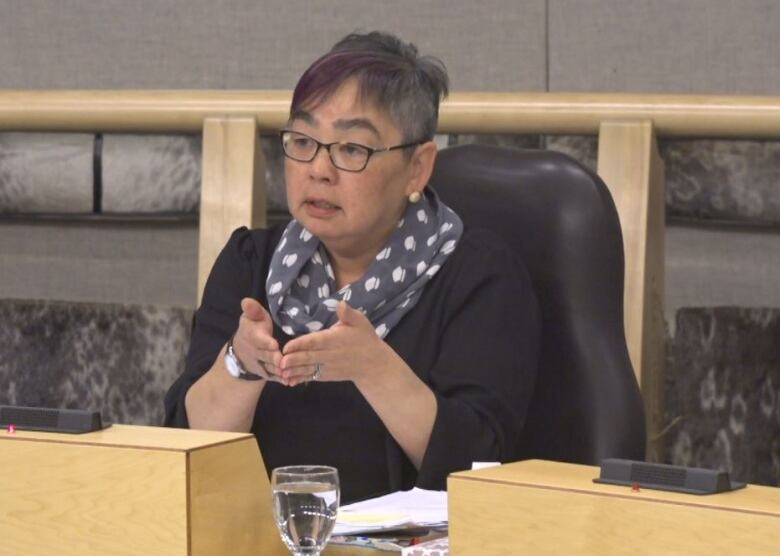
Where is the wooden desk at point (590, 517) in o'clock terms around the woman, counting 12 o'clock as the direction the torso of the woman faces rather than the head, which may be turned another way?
The wooden desk is roughly at 10 o'clock from the woman.

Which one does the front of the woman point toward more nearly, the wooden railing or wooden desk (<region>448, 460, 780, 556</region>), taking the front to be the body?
the wooden desk

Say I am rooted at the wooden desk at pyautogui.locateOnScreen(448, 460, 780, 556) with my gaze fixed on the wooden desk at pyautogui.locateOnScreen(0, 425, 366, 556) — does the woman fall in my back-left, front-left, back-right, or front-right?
front-right

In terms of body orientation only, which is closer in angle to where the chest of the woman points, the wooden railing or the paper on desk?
the paper on desk

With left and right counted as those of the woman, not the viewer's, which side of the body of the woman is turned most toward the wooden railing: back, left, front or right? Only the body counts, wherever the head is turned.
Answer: back

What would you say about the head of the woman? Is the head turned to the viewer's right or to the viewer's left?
to the viewer's left

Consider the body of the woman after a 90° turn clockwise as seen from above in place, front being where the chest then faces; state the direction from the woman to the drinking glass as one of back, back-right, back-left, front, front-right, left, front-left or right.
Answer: back-left

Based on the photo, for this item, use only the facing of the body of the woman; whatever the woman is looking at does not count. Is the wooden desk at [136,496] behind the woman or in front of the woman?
in front

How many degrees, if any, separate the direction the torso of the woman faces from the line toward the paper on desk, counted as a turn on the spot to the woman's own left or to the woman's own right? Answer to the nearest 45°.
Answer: approximately 45° to the woman's own left
